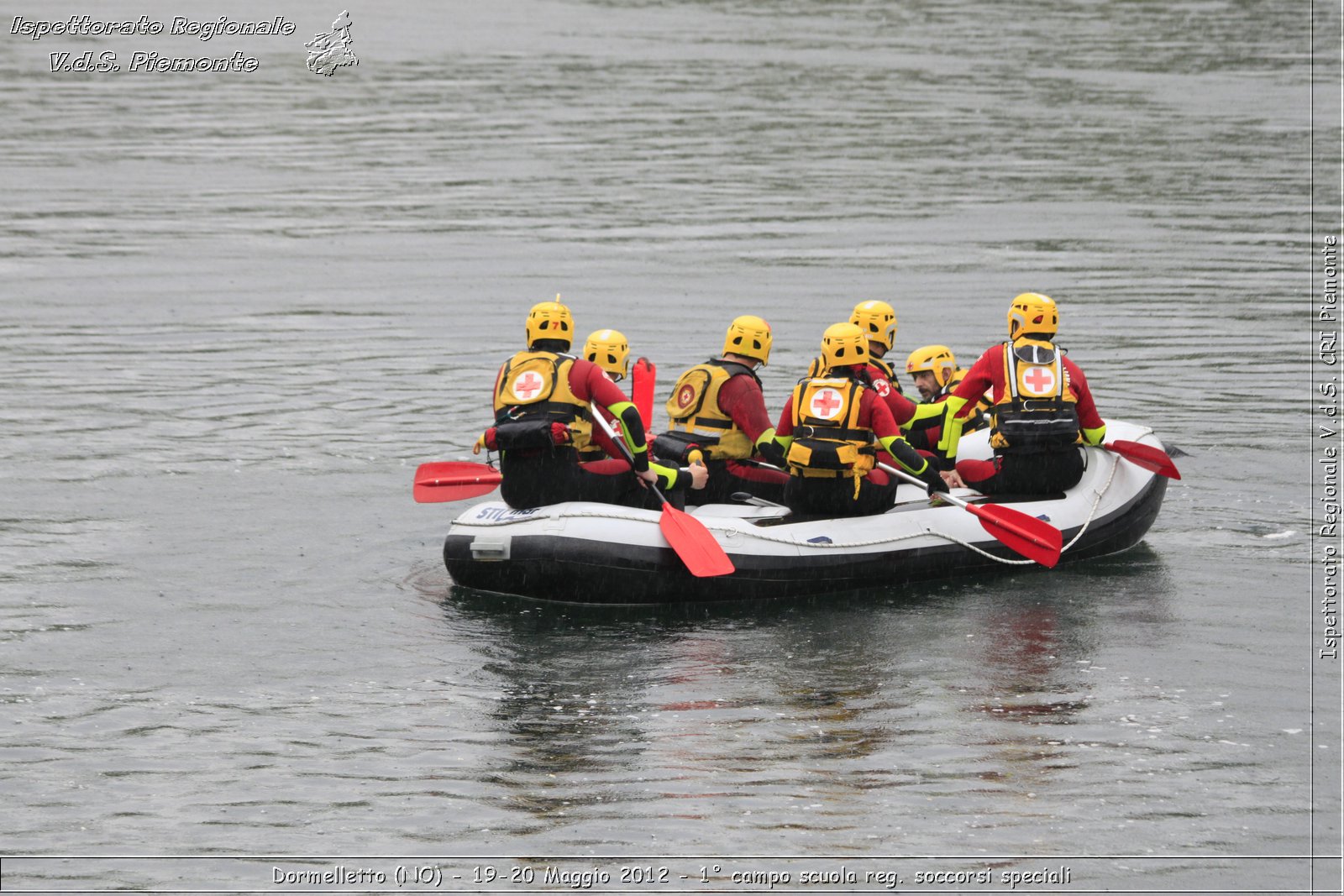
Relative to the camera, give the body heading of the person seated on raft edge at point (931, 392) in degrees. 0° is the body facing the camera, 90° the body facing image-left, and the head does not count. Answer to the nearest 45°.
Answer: approximately 45°

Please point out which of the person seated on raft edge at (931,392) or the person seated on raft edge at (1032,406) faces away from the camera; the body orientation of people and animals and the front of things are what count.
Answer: the person seated on raft edge at (1032,406)

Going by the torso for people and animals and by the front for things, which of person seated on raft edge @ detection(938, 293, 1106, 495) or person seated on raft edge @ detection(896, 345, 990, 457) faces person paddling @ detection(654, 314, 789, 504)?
person seated on raft edge @ detection(896, 345, 990, 457)

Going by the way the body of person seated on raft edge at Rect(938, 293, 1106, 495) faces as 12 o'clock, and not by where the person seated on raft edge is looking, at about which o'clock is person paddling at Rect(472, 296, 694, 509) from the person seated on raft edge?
The person paddling is roughly at 8 o'clock from the person seated on raft edge.

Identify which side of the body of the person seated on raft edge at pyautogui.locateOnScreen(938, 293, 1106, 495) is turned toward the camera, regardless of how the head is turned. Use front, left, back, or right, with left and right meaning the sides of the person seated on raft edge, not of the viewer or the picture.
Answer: back

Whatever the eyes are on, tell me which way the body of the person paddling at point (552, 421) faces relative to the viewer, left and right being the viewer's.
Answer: facing away from the viewer and to the right of the viewer

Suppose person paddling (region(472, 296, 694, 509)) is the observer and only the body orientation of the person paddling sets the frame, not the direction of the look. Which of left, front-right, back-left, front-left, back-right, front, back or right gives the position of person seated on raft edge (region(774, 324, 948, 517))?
front-right

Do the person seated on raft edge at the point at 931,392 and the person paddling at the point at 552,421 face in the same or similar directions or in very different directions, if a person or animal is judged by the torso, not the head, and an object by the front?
very different directions

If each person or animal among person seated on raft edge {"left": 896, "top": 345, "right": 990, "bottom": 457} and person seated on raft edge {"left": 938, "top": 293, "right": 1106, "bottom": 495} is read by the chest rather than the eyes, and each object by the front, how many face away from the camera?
1

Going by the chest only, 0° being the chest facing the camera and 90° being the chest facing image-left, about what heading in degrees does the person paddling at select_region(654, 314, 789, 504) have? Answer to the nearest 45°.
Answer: approximately 225°

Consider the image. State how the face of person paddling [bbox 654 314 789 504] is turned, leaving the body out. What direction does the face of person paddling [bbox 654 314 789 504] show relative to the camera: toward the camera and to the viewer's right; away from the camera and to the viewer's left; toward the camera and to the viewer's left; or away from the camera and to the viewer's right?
away from the camera and to the viewer's right

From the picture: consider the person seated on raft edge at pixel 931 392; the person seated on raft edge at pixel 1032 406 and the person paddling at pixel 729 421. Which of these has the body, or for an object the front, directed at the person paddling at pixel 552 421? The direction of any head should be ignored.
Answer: the person seated on raft edge at pixel 931 392

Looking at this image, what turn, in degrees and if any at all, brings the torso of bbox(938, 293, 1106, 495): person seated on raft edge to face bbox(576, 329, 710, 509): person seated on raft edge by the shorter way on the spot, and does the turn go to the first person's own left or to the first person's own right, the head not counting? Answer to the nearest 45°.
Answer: approximately 90° to the first person's own left

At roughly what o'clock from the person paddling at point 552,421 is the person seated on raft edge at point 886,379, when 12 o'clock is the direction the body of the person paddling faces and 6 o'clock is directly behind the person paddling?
The person seated on raft edge is roughly at 1 o'clock from the person paddling.

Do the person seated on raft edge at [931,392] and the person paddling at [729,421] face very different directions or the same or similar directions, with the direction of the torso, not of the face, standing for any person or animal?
very different directions
